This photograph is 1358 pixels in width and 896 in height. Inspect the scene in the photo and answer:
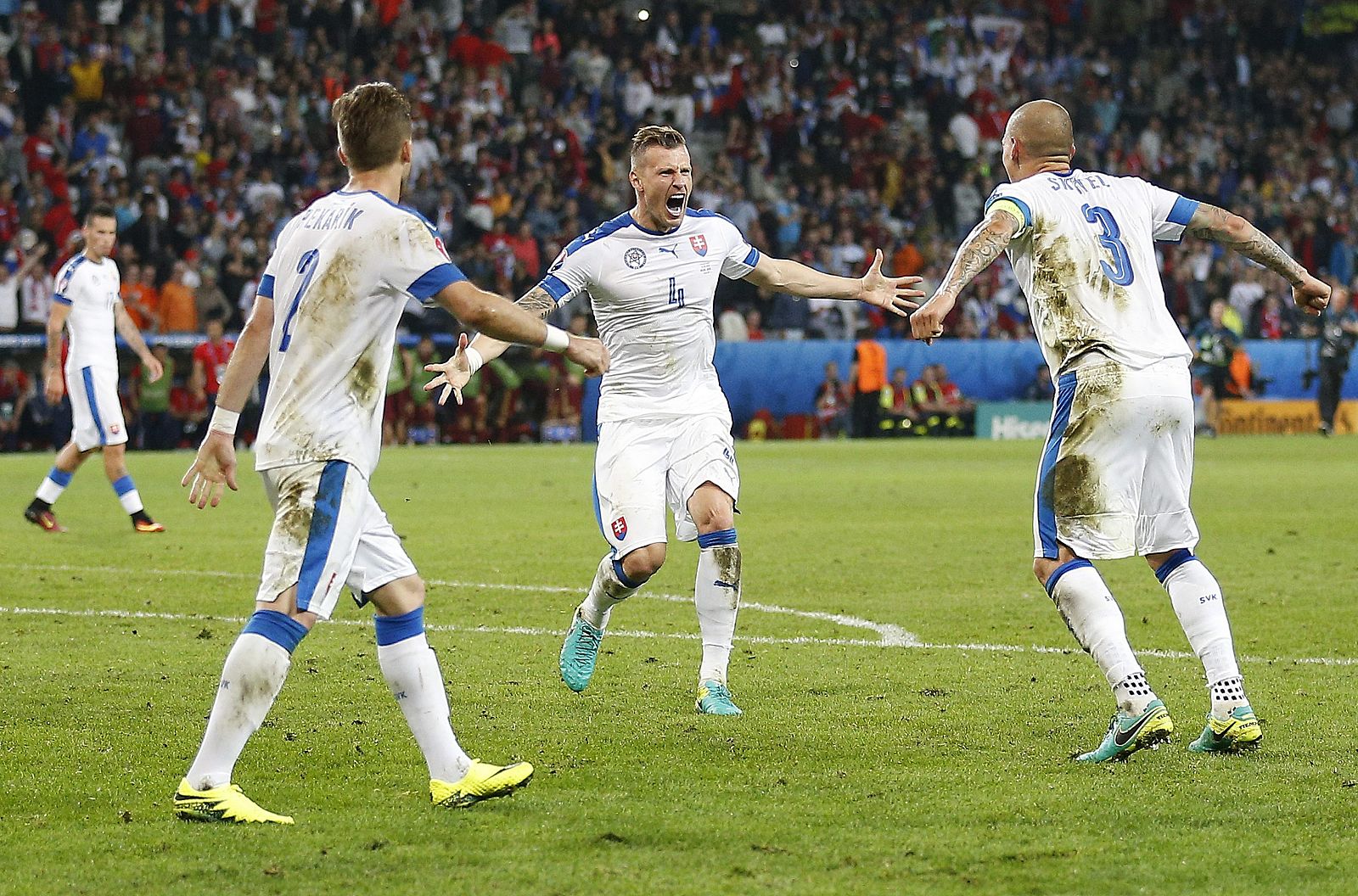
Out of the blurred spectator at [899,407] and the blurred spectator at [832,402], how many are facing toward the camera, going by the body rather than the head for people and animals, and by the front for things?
2

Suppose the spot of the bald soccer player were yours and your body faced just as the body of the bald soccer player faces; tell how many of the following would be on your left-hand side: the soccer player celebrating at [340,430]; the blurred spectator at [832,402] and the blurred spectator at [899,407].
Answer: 1

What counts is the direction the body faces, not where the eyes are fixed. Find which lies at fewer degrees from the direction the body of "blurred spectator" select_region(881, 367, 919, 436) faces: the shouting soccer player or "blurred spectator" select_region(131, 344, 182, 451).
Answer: the shouting soccer player

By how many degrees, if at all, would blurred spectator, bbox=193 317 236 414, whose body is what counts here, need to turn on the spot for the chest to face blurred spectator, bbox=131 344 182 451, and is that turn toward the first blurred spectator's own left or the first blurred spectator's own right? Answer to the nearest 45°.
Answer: approximately 135° to the first blurred spectator's own right

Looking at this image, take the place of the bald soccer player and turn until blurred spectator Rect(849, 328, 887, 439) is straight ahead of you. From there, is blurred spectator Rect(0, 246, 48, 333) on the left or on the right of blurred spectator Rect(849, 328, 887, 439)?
left

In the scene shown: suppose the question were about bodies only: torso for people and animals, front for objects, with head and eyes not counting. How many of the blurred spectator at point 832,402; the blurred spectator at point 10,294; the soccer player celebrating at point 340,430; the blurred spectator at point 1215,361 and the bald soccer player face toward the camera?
3

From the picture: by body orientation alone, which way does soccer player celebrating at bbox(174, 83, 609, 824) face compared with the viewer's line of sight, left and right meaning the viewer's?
facing away from the viewer and to the right of the viewer

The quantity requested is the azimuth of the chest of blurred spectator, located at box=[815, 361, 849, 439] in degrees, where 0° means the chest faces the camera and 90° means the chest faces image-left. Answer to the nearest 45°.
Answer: approximately 0°

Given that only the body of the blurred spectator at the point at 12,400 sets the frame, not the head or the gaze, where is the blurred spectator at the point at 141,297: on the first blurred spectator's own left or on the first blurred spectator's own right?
on the first blurred spectator's own left

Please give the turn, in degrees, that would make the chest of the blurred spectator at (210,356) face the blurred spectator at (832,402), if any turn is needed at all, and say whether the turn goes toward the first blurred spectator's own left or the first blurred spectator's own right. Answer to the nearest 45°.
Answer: approximately 90° to the first blurred spectator's own left

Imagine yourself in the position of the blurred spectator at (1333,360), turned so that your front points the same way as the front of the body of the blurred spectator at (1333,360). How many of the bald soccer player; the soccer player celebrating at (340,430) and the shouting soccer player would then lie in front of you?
3

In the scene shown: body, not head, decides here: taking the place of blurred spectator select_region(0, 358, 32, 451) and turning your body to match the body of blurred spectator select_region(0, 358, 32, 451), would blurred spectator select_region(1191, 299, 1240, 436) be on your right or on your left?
on your left

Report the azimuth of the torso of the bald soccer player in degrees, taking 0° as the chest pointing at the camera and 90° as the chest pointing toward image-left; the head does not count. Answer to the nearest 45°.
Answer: approximately 135°
